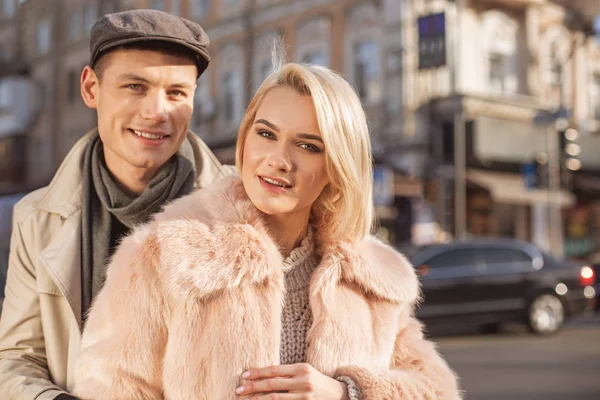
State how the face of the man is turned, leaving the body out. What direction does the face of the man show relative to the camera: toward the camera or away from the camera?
toward the camera

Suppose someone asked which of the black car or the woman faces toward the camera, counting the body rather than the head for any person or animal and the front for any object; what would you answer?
the woman

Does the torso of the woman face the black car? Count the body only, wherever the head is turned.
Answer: no

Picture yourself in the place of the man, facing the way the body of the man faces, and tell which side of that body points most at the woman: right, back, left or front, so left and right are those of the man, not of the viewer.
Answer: front

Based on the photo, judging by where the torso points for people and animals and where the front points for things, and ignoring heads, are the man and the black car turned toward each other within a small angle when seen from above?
no

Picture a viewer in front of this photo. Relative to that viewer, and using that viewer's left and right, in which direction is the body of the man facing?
facing the viewer and to the right of the viewer

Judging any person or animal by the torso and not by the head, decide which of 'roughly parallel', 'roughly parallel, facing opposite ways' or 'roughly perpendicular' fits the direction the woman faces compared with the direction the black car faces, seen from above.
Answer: roughly perpendicular

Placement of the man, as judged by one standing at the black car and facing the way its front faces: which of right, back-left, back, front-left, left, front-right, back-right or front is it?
left

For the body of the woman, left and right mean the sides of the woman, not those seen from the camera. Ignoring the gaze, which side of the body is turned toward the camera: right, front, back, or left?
front

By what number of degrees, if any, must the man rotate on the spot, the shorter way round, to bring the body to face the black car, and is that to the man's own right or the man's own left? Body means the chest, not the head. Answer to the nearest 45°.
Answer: approximately 90° to the man's own left

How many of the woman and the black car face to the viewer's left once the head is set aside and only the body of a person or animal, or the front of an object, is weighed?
1

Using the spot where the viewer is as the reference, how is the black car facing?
facing to the left of the viewer

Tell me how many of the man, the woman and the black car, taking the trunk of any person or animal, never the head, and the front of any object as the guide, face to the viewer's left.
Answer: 1

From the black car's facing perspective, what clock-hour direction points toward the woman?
The woman is roughly at 9 o'clock from the black car.

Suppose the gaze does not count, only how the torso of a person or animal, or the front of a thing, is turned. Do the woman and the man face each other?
no

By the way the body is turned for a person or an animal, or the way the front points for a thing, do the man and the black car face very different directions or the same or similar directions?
very different directions
